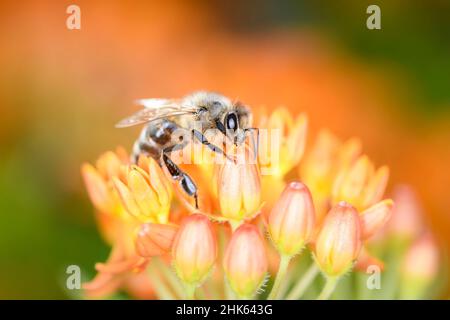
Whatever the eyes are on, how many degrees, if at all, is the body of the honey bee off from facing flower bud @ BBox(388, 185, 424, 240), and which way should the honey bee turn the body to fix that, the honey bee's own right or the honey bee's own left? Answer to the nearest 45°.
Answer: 0° — it already faces it

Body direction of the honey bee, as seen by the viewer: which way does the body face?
to the viewer's right
